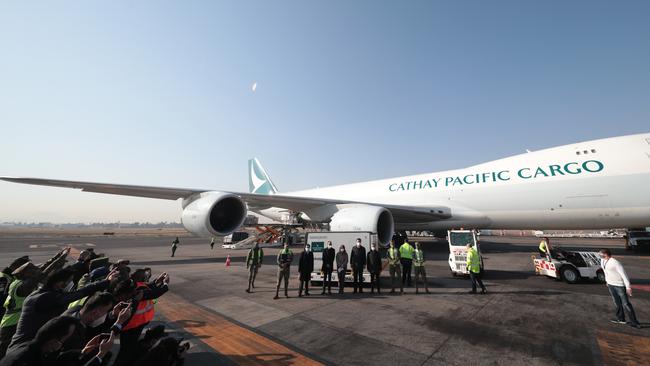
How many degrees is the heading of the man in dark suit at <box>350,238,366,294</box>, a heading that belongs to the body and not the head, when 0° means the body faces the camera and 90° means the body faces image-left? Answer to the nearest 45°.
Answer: approximately 0°

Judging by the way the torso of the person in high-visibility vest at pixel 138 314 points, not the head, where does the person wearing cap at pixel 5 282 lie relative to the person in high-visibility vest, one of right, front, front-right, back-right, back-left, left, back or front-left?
back-left

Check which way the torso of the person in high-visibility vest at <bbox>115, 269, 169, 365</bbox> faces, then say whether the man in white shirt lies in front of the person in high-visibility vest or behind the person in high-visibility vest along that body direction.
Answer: in front

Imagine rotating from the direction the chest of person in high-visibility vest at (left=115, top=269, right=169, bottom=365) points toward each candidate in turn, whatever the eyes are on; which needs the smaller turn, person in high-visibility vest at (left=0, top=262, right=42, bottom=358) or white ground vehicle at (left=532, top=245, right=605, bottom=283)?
the white ground vehicle

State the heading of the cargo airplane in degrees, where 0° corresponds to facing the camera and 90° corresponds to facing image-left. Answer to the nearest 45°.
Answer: approximately 315°

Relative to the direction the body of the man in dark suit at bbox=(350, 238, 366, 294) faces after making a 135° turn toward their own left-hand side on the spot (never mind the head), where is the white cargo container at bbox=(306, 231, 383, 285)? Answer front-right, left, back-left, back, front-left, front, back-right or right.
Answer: left

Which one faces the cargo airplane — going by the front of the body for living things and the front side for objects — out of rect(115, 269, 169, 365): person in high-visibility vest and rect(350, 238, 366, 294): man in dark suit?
the person in high-visibility vest

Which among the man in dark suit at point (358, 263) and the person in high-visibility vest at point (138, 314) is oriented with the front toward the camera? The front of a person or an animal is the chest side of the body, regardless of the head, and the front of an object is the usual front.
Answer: the man in dark suit

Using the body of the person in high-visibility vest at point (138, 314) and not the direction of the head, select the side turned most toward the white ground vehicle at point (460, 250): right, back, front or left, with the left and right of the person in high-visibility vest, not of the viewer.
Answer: front

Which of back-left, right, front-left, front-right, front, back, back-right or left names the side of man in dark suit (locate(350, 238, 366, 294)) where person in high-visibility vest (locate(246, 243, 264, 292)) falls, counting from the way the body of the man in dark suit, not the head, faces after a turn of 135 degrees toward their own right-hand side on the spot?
front-left

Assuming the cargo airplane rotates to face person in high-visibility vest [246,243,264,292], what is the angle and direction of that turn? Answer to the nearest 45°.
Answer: approximately 135° to its right

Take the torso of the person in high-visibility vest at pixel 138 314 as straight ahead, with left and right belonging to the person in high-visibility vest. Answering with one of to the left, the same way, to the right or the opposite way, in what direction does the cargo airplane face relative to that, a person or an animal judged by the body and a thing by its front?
to the right

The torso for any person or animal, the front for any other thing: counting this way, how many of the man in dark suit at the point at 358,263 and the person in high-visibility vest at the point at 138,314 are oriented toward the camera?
1

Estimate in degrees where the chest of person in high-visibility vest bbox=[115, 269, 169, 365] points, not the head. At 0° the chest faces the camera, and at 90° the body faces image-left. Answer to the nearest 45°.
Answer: approximately 270°

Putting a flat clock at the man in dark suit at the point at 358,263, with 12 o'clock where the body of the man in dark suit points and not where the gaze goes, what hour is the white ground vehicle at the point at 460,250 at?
The white ground vehicle is roughly at 8 o'clock from the man in dark suit.

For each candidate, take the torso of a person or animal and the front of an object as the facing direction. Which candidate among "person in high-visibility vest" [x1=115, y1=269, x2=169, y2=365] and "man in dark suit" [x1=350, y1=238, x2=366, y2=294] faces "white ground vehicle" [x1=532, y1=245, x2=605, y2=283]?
the person in high-visibility vest
